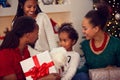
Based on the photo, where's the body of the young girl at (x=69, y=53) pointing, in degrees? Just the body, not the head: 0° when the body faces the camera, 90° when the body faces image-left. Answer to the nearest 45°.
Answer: approximately 45°

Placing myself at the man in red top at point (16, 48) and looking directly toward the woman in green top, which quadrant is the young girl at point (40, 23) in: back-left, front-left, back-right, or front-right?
front-left

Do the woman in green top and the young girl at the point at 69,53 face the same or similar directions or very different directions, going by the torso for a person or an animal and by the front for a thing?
same or similar directions

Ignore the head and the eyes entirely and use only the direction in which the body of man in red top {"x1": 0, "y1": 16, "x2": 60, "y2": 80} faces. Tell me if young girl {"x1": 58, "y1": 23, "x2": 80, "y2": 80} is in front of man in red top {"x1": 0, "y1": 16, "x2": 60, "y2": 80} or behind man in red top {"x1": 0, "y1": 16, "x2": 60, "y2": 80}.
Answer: in front

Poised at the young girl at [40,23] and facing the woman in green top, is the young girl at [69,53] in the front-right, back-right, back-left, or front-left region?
front-right

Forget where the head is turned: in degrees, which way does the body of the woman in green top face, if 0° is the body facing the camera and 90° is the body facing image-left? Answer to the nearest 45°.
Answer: approximately 45°

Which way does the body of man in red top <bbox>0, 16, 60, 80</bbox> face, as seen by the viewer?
to the viewer's right

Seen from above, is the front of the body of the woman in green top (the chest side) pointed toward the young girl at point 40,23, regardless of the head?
no

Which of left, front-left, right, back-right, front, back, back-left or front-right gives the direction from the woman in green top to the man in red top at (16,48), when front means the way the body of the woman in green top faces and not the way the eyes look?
front

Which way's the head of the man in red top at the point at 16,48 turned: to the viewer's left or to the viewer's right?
to the viewer's right

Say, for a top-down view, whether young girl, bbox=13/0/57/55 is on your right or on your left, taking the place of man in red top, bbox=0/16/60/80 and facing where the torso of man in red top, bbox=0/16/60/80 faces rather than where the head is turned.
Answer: on your left

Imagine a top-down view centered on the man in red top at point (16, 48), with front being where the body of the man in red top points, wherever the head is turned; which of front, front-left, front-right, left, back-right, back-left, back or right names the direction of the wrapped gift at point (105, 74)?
front
